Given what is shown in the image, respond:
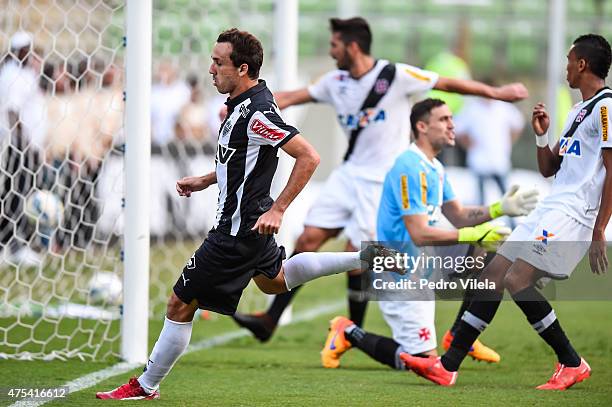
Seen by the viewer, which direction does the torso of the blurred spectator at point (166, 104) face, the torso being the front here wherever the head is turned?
toward the camera

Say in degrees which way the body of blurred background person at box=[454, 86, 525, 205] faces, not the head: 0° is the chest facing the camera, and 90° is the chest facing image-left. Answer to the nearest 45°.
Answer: approximately 0°

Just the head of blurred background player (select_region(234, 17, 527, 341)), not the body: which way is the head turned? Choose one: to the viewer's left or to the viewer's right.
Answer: to the viewer's left

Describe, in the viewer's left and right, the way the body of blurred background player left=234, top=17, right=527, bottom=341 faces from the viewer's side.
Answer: facing the viewer and to the left of the viewer

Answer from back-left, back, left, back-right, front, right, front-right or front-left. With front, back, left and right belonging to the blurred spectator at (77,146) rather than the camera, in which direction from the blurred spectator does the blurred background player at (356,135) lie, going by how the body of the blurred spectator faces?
front-left

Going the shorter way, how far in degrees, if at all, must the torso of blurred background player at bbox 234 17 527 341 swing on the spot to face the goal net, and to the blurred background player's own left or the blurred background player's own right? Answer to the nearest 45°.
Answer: approximately 45° to the blurred background player's own right

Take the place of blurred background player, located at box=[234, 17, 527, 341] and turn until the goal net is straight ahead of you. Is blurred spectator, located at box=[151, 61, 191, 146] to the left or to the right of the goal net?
right
